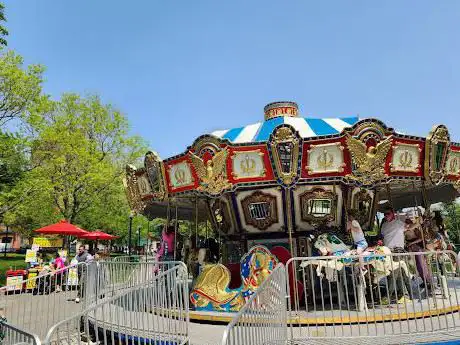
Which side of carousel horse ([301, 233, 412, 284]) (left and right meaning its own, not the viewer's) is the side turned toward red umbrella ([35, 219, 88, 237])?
front

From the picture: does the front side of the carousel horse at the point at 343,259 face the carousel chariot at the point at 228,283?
yes

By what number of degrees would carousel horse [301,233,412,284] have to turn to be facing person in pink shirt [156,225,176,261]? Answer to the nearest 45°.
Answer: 0° — it already faces them

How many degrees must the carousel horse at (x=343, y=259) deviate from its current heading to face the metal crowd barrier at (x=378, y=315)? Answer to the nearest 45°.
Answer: approximately 90° to its left

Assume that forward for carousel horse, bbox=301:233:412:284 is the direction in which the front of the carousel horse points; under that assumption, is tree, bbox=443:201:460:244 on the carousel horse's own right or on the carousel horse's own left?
on the carousel horse's own right

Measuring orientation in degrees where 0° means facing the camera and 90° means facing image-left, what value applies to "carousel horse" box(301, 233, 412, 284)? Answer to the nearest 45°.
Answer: approximately 90°

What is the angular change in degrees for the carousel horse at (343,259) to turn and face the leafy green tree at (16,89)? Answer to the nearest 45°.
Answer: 0° — it already faces it

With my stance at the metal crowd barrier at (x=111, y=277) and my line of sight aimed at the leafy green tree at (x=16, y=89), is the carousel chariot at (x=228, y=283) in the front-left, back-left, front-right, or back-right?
back-right
